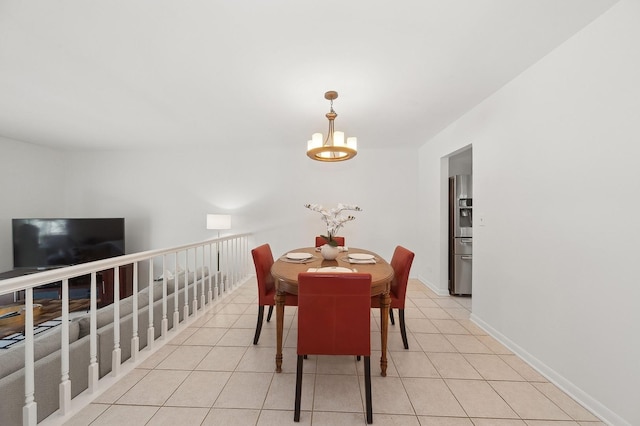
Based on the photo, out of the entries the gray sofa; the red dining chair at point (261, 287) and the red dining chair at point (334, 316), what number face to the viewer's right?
1

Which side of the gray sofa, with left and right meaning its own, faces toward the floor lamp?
right

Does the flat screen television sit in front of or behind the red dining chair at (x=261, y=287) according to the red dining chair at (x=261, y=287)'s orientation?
behind

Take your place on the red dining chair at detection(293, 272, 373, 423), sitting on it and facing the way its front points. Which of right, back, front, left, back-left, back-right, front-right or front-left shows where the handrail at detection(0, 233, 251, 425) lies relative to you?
left

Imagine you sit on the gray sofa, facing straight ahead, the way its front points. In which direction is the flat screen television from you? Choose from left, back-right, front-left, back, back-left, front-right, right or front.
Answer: front-right

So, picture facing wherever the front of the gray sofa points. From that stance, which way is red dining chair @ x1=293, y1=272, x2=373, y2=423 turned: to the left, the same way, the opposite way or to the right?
to the right

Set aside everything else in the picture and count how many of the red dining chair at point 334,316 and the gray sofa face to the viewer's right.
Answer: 0

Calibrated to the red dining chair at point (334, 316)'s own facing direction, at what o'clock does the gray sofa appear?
The gray sofa is roughly at 9 o'clock from the red dining chair.

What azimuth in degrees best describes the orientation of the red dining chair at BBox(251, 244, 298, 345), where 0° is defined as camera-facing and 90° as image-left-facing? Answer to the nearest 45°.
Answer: approximately 270°

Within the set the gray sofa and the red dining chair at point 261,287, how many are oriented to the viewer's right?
1

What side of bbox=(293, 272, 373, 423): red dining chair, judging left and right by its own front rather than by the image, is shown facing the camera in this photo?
back

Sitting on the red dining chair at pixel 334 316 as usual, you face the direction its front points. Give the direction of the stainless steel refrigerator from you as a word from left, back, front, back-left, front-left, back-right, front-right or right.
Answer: front-right

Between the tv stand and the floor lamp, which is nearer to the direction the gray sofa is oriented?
the tv stand

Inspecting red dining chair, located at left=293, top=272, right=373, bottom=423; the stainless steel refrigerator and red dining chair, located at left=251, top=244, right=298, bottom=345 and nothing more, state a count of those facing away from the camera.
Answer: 1

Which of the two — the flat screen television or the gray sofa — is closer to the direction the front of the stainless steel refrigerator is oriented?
the gray sofa
